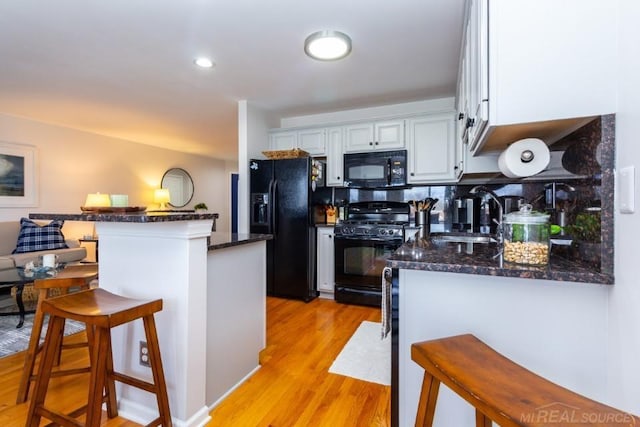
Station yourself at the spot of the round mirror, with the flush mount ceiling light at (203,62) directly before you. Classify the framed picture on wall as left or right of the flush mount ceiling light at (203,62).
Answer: right

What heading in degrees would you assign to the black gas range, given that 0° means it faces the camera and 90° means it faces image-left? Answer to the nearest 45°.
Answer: approximately 0°

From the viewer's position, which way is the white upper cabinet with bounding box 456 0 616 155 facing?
facing to the left of the viewer

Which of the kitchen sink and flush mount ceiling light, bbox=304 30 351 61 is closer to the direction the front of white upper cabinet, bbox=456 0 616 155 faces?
the flush mount ceiling light

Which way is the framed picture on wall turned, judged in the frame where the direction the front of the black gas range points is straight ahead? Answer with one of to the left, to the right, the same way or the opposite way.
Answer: to the left

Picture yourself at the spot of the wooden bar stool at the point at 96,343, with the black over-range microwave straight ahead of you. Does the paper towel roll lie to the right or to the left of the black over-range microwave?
right

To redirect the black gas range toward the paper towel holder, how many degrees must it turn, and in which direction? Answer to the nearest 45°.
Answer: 0° — it already faces it

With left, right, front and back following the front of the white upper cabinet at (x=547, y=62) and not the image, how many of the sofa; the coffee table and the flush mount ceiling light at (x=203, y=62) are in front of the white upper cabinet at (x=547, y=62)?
3

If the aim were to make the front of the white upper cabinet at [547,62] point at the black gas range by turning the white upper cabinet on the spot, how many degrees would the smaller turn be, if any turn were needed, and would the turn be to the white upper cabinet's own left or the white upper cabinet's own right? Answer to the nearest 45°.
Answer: approximately 45° to the white upper cabinet's own right

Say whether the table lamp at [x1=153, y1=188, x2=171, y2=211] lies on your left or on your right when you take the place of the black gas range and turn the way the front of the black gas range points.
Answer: on your right

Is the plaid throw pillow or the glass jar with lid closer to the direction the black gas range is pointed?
the glass jar with lid
